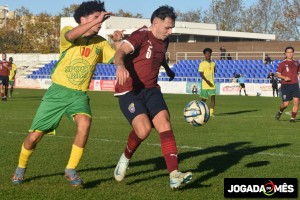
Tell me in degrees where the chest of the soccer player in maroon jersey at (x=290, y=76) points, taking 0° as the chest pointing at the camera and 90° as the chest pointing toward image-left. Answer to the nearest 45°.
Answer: approximately 0°

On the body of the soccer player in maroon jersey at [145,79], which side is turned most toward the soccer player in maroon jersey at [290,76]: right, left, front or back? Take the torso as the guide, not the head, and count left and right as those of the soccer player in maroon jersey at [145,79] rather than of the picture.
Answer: left
